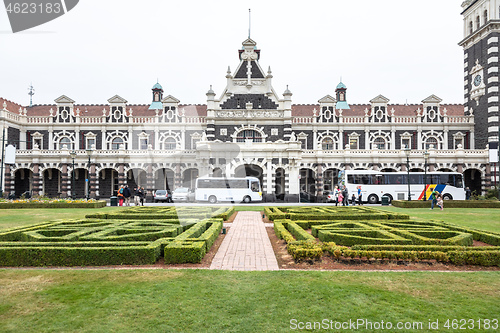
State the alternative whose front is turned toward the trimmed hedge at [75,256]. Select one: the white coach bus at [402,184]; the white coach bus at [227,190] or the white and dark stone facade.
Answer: the white and dark stone facade

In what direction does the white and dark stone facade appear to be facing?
toward the camera

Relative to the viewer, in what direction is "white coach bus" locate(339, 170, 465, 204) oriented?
to the viewer's right

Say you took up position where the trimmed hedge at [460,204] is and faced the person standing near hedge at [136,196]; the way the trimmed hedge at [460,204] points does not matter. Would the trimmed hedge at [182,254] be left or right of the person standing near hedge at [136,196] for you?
left

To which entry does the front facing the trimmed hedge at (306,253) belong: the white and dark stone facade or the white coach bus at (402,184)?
the white and dark stone facade

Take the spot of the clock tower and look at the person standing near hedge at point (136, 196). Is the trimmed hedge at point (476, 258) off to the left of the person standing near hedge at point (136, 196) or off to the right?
left

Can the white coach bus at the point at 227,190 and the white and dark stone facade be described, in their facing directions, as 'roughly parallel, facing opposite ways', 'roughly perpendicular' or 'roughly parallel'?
roughly perpendicular

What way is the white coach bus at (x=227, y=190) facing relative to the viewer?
to the viewer's right

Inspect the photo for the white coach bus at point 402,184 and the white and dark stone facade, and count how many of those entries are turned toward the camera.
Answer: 1

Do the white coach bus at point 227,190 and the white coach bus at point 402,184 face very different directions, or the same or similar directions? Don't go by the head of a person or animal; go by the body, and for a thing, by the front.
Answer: same or similar directions

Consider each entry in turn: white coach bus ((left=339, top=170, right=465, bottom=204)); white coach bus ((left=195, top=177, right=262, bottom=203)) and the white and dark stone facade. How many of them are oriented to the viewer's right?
2

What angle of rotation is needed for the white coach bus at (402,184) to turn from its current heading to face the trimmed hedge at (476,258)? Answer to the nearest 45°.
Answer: approximately 90° to its right
